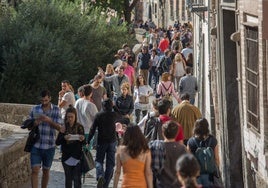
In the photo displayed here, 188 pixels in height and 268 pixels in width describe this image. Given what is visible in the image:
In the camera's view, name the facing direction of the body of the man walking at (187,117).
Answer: away from the camera

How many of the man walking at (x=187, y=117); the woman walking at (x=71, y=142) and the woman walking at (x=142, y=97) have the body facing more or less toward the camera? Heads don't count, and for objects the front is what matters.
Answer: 2

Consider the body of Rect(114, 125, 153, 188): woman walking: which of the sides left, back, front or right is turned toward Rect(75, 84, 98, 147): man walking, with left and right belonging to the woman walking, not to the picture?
front

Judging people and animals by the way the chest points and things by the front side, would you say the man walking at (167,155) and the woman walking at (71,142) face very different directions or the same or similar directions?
very different directions

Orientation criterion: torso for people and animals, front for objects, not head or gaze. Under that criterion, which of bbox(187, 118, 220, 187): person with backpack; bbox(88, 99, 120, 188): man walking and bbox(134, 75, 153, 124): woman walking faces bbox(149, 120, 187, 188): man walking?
the woman walking

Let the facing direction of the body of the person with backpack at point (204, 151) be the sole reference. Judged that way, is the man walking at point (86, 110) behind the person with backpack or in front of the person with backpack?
in front

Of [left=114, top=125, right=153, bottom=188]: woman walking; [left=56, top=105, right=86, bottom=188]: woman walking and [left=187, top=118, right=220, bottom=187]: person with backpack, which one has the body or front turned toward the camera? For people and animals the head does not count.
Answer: [left=56, top=105, right=86, bottom=188]: woman walking

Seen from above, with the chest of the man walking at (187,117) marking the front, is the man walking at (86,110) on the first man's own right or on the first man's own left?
on the first man's own left

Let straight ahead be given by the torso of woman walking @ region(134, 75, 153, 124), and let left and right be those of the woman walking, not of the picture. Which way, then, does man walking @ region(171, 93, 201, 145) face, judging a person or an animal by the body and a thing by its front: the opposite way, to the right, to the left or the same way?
the opposite way

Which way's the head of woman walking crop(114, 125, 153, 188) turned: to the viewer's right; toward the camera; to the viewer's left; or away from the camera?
away from the camera

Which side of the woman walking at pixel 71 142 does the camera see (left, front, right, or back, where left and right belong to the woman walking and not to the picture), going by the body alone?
front

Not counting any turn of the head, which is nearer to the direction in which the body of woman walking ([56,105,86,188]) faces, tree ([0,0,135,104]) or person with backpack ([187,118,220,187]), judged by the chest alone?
the person with backpack

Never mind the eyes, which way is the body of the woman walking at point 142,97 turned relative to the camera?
toward the camera

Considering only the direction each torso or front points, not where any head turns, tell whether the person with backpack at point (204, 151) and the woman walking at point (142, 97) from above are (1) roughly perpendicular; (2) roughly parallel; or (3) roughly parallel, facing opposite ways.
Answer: roughly parallel, facing opposite ways

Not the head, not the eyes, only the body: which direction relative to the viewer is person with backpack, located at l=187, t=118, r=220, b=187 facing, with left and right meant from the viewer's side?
facing away from the viewer

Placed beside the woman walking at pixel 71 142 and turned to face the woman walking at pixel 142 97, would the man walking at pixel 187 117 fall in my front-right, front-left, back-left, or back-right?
front-right
